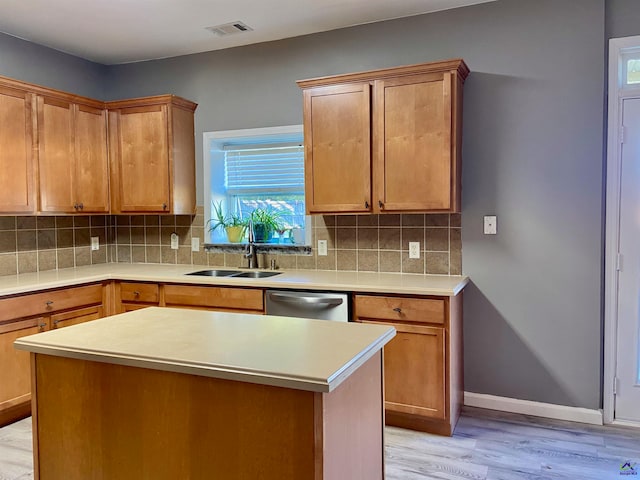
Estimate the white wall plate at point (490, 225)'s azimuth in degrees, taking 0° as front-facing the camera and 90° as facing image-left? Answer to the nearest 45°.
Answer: approximately 0°

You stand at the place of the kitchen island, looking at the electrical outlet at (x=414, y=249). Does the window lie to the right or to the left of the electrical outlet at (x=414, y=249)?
left

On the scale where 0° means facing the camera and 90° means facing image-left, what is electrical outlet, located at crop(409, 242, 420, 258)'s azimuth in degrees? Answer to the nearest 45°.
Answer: approximately 0°
